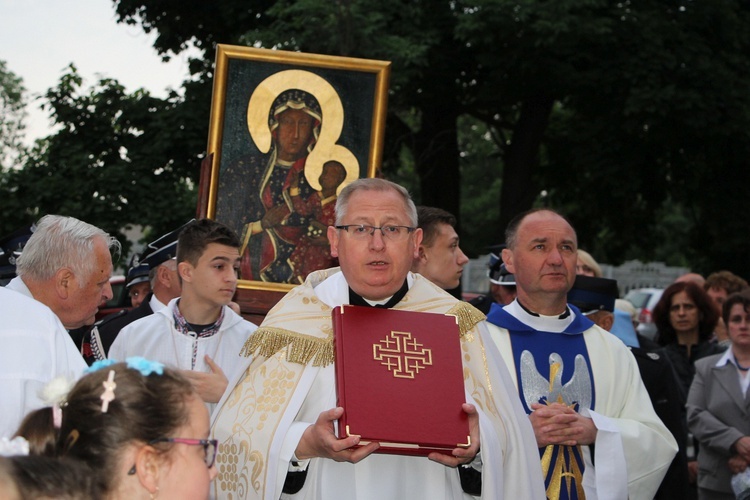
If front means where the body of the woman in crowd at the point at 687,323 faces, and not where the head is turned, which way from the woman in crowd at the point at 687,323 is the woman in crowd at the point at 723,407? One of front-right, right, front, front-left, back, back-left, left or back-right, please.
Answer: front

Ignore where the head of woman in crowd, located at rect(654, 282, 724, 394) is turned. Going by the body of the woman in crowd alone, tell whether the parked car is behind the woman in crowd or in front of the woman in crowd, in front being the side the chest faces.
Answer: behind

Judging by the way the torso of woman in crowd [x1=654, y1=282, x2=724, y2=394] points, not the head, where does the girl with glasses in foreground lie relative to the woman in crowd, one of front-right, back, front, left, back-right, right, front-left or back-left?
front

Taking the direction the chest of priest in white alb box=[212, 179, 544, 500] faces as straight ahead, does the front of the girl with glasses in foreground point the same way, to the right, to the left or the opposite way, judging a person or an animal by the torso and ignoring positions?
to the left

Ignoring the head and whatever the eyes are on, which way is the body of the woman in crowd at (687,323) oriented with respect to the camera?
toward the camera

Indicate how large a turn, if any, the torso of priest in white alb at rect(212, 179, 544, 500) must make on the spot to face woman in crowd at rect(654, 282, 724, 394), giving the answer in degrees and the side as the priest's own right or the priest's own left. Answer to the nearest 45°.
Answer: approximately 135° to the priest's own left

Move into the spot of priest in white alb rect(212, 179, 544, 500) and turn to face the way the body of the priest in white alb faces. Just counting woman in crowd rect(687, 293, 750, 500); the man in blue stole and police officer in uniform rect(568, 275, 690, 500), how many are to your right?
0

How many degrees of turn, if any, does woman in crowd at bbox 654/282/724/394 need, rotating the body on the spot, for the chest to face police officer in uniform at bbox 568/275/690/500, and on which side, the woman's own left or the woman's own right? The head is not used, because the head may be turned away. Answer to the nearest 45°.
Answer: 0° — they already face them

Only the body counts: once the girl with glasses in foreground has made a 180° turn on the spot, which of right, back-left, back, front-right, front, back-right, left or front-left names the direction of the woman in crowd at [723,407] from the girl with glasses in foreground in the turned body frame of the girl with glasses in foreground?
back-right

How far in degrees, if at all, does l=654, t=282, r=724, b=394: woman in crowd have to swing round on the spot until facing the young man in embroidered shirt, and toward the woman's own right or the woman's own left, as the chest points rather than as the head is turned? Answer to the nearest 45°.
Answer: approximately 45° to the woman's own right

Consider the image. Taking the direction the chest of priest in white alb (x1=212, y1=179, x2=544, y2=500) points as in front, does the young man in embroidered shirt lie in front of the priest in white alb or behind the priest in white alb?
behind

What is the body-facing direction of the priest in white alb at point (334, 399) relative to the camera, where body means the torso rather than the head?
toward the camera

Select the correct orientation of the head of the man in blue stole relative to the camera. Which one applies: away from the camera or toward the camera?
toward the camera

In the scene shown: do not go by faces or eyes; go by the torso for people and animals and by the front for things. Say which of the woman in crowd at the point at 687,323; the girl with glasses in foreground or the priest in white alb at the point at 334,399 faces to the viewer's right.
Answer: the girl with glasses in foreground

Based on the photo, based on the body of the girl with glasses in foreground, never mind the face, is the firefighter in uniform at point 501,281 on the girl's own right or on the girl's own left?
on the girl's own left

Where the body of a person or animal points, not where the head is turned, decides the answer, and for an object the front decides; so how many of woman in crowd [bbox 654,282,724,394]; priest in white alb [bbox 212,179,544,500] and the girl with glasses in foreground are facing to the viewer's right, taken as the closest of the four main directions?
1

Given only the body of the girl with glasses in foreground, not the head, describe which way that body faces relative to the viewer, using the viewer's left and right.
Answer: facing to the right of the viewer

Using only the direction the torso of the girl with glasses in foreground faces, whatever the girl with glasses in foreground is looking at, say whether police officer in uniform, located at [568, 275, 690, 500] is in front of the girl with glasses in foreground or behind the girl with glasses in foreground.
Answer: in front

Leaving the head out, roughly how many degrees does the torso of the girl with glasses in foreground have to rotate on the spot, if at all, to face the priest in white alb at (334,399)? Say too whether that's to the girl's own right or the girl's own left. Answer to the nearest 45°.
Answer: approximately 45° to the girl's own left
